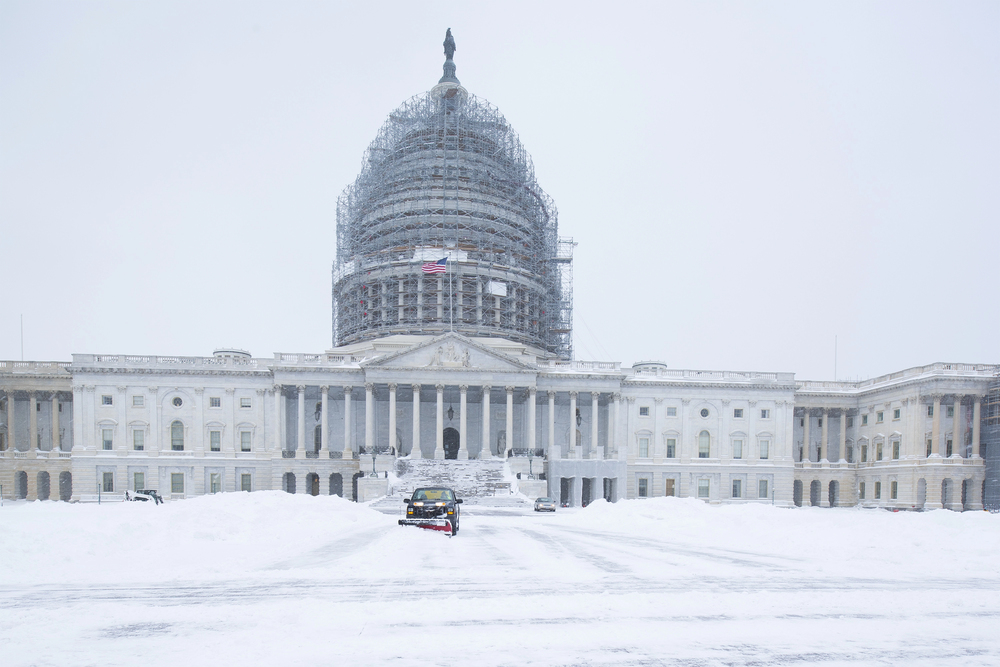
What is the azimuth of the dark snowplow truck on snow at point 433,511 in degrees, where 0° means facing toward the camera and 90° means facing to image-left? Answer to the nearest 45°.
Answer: approximately 0°
